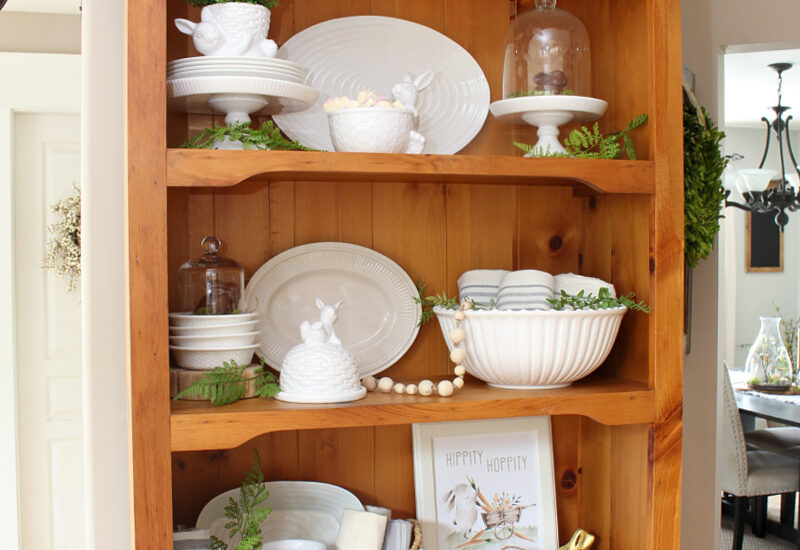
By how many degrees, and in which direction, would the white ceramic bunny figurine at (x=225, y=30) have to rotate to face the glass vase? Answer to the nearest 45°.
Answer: approximately 135° to its right

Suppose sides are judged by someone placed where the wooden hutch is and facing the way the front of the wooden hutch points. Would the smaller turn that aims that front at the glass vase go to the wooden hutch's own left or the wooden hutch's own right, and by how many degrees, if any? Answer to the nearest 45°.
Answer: approximately 135° to the wooden hutch's own left

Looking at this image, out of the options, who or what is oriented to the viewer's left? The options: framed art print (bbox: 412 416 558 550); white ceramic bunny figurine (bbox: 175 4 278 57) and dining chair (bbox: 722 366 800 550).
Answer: the white ceramic bunny figurine

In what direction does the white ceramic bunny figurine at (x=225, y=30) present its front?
to the viewer's left

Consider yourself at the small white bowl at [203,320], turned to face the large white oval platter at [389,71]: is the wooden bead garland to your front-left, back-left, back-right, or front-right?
front-right

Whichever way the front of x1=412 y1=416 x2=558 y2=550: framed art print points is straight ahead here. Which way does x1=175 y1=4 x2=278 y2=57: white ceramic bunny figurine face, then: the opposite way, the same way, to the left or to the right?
to the right

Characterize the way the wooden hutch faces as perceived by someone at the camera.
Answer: facing the viewer

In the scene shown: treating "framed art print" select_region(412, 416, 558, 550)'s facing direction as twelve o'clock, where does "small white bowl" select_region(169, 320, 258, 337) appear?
The small white bowl is roughly at 2 o'clock from the framed art print.
